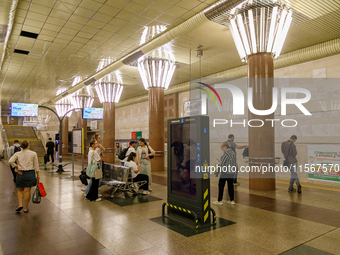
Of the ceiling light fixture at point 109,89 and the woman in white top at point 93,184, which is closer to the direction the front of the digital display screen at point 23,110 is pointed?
the woman in white top

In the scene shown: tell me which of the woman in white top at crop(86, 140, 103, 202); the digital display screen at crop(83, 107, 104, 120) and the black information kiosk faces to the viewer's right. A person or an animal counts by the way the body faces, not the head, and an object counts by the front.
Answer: the woman in white top

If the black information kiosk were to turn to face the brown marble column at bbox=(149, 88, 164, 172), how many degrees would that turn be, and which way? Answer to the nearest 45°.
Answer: approximately 135° to its right

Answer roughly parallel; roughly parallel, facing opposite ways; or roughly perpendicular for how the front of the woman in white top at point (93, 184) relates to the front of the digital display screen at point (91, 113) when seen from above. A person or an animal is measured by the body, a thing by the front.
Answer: roughly perpendicular
